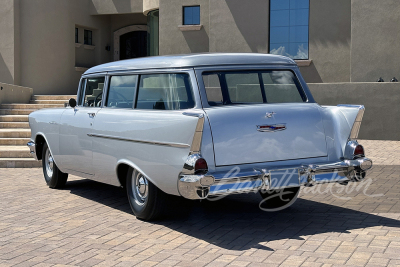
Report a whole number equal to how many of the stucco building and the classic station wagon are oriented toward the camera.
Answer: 1

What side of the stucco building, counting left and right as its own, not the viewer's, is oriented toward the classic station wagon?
front

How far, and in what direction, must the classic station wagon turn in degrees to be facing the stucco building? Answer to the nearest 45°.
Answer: approximately 45° to its right

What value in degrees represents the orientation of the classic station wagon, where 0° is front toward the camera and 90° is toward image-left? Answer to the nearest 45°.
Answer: approximately 135°

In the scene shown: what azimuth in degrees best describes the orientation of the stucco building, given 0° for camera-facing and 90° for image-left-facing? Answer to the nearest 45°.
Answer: approximately 0°
